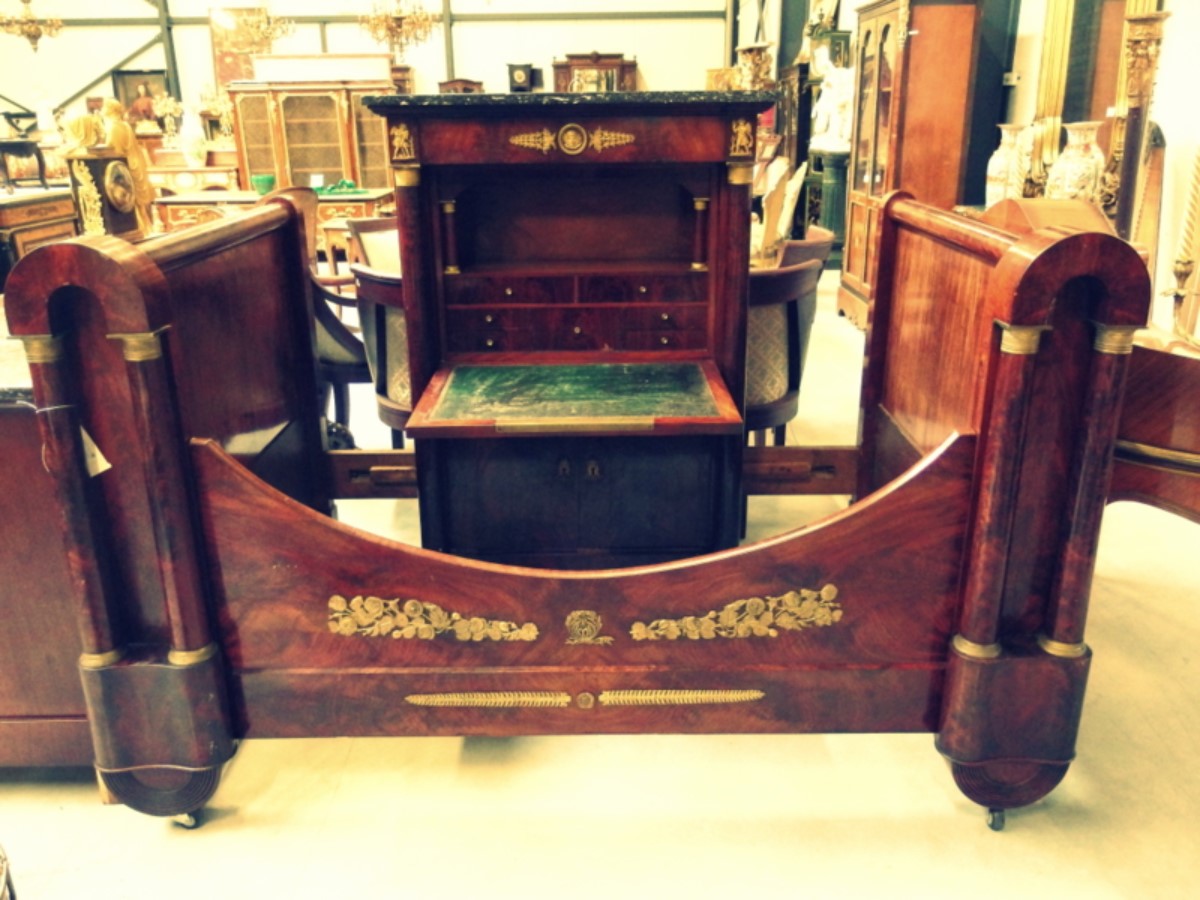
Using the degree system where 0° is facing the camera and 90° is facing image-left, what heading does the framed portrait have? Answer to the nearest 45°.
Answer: approximately 0°

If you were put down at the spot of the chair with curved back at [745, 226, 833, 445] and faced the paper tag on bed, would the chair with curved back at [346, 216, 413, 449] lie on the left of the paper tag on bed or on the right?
right

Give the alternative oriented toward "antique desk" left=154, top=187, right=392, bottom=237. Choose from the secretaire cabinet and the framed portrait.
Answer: the framed portrait

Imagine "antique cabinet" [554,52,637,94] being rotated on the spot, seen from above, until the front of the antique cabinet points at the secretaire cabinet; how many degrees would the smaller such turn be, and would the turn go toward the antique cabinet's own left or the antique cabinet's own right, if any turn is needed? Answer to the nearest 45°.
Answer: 0° — it already faces it

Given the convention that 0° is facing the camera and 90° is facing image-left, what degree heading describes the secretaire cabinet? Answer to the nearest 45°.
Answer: approximately 0°

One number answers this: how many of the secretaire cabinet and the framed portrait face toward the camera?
2

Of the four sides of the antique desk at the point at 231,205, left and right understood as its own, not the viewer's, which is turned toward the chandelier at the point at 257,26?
back

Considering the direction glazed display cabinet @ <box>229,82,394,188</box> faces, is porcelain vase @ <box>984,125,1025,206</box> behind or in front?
in front

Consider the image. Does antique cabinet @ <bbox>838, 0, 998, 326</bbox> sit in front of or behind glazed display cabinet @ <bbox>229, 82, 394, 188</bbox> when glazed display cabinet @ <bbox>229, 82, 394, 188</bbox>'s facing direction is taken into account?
in front

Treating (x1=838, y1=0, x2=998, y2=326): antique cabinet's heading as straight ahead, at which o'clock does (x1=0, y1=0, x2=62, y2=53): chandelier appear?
The chandelier is roughly at 2 o'clock from the antique cabinet.

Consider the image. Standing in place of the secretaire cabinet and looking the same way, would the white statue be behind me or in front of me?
behind

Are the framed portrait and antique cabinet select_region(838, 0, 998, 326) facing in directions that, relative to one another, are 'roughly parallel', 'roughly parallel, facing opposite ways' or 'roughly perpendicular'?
roughly perpendicular
